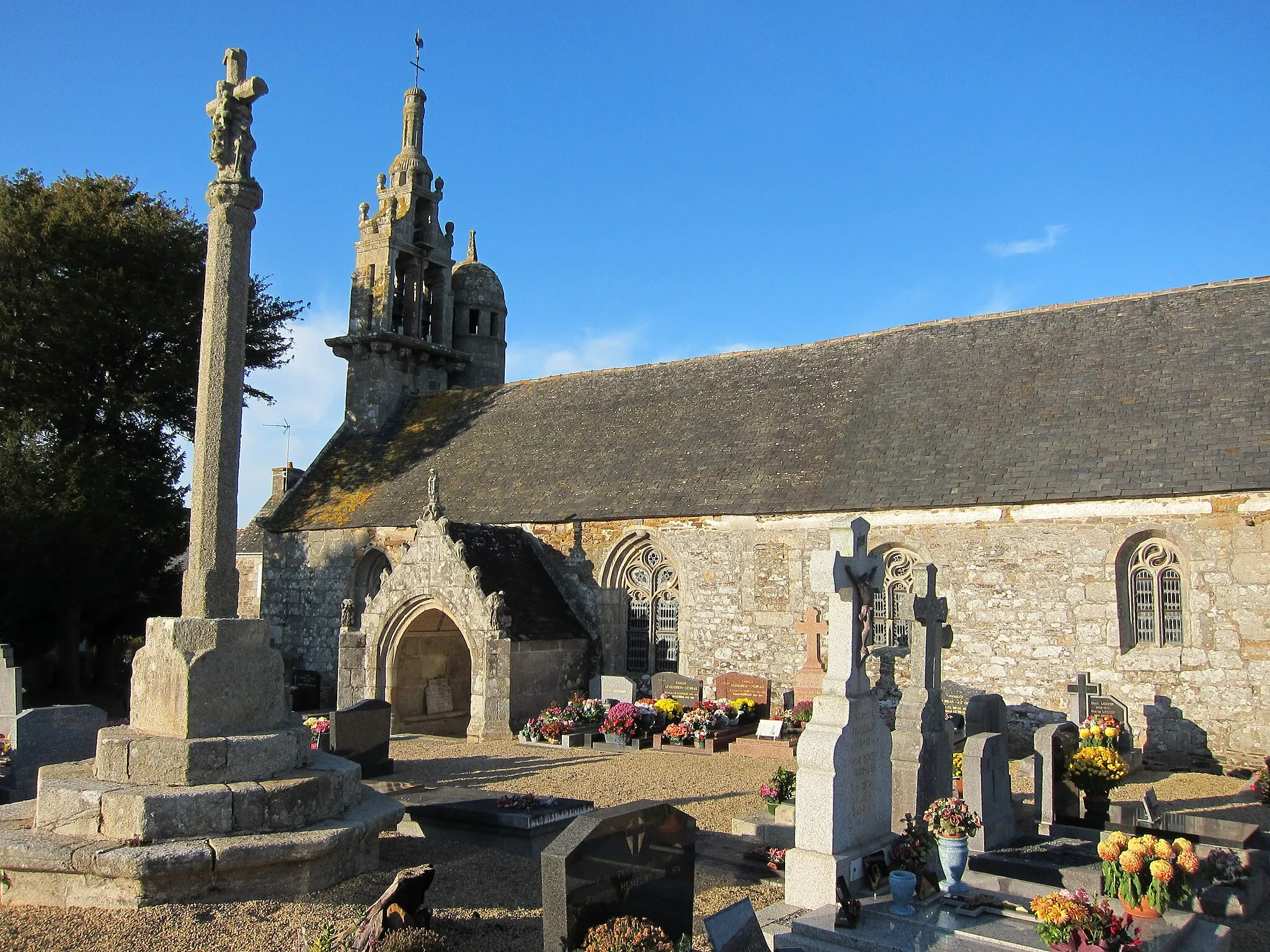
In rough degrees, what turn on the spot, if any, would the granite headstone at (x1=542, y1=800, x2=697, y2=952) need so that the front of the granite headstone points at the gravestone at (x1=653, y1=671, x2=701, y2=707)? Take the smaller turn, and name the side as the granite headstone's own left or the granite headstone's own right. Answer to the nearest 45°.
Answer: approximately 135° to the granite headstone's own left

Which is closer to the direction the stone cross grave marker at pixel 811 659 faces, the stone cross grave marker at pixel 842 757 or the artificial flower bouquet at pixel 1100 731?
the stone cross grave marker

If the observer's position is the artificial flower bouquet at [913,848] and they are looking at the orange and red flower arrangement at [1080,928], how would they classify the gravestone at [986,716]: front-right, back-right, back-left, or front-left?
back-left

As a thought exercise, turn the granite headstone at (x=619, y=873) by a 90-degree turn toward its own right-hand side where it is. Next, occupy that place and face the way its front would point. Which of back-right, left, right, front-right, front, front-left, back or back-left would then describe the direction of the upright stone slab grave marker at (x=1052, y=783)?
back

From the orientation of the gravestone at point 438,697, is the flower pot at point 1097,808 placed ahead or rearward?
ahead

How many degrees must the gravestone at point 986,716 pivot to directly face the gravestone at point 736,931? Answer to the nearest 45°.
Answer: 0° — it already faces it

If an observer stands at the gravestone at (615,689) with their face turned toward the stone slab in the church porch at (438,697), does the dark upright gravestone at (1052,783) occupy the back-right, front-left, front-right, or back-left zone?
back-left

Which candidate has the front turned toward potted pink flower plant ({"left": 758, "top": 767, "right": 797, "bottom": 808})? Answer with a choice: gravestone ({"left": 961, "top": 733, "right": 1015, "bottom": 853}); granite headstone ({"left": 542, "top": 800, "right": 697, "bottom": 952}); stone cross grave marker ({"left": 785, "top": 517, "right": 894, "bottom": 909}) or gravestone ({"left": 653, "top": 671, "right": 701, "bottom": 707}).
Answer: gravestone ({"left": 653, "top": 671, "right": 701, "bottom": 707})

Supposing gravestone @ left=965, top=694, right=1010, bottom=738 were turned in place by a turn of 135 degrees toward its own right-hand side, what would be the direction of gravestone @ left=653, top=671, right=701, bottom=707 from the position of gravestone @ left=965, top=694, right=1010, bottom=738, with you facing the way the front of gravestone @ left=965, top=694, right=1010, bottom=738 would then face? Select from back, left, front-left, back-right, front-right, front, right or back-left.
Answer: front
